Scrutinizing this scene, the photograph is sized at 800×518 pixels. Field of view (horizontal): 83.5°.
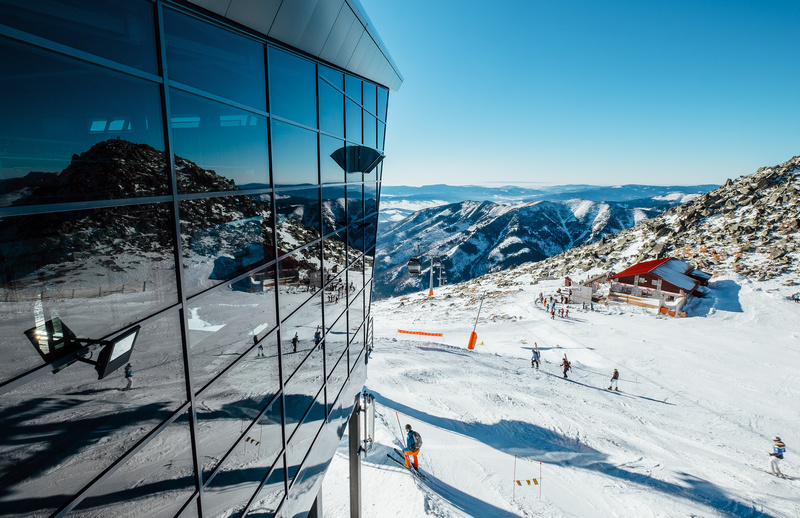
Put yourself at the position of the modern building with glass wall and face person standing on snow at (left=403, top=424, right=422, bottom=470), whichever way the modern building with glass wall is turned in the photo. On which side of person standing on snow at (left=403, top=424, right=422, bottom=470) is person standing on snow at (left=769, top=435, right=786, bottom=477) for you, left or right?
right

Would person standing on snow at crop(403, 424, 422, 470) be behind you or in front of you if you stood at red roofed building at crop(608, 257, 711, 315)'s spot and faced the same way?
in front

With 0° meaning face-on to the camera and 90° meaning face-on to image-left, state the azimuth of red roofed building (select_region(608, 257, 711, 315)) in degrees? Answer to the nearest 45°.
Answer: approximately 45°

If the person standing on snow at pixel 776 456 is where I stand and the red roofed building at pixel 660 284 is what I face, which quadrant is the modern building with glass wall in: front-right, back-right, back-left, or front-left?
back-left

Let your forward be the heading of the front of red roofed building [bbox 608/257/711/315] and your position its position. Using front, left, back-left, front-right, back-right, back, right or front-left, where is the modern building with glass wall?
front-left

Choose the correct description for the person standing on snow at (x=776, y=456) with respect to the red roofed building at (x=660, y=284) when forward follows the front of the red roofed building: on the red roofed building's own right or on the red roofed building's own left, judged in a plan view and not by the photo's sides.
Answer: on the red roofed building's own left

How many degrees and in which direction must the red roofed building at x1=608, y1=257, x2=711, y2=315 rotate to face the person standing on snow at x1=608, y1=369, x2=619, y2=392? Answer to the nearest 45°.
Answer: approximately 45° to its left
